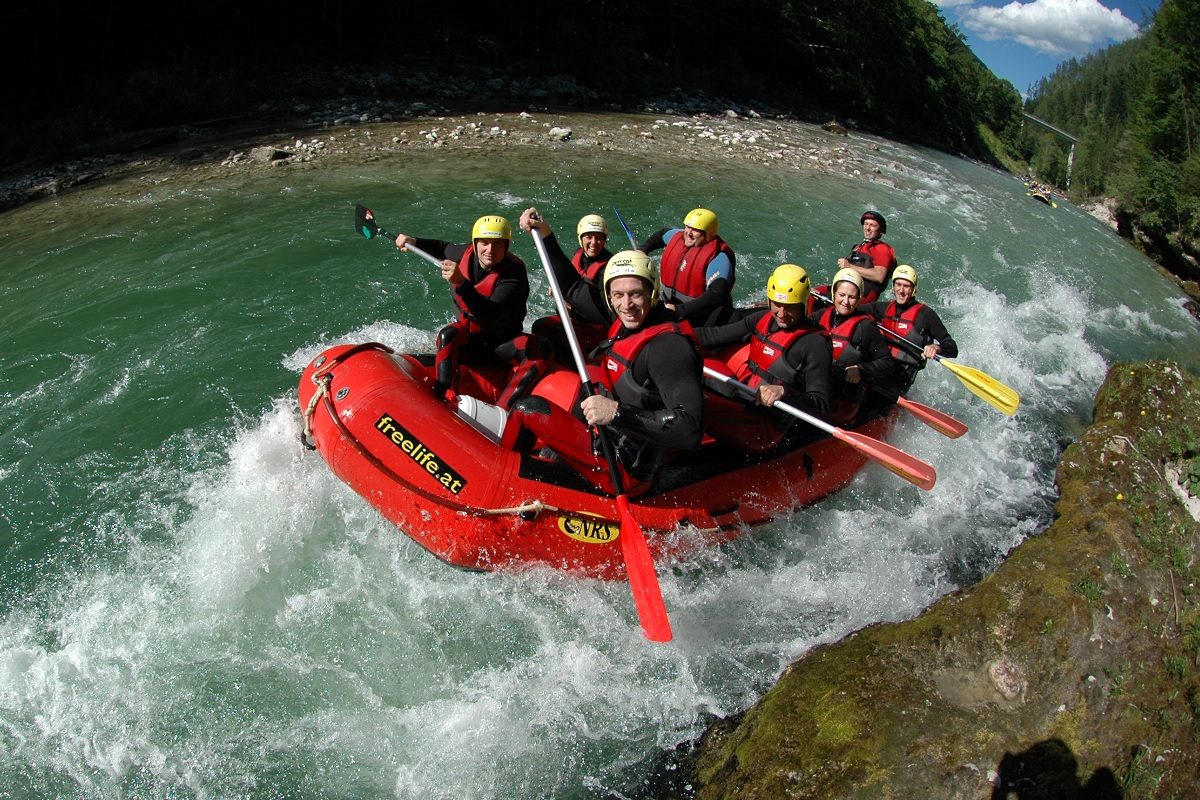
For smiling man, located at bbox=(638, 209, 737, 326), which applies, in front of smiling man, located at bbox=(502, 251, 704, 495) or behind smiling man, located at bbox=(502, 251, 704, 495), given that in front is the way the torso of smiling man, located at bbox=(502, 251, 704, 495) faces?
behind

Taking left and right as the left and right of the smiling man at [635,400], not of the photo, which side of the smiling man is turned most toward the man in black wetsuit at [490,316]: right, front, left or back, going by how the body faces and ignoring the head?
right

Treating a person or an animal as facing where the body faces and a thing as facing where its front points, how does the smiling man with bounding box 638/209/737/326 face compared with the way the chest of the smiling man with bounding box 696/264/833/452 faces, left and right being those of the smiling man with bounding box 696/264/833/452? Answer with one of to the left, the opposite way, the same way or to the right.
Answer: the same way

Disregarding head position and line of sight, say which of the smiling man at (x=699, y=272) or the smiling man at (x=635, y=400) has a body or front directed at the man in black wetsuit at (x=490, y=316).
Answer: the smiling man at (x=699, y=272)

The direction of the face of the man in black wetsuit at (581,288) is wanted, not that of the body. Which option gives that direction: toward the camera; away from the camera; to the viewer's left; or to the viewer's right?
toward the camera

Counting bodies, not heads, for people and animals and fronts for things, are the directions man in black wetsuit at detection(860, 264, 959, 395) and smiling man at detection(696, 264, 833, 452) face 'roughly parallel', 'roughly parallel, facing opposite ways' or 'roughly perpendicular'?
roughly parallel

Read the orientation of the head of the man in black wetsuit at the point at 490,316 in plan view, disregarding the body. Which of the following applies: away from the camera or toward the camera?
toward the camera

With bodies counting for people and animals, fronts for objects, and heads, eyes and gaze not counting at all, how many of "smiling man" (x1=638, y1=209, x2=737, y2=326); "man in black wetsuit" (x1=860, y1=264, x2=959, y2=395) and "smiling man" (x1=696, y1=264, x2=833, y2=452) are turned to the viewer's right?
0

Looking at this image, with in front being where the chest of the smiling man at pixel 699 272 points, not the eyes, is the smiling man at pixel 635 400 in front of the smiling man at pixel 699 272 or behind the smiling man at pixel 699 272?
in front

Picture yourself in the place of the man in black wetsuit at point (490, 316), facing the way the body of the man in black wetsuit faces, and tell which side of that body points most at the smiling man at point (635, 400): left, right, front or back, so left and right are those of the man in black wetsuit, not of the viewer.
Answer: left

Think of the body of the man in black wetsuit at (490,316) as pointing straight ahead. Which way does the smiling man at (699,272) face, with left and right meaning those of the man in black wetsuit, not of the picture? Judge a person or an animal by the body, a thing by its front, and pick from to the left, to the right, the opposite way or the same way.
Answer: the same way

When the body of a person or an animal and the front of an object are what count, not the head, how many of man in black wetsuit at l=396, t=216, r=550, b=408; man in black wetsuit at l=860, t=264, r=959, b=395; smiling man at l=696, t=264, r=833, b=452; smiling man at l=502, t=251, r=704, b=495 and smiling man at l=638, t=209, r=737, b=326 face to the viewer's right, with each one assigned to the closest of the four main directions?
0

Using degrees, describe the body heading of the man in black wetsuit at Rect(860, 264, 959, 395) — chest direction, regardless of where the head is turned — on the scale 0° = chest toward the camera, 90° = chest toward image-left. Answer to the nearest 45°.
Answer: approximately 45°

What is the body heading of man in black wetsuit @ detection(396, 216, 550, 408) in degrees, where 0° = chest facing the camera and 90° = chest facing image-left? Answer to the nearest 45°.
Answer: approximately 45°

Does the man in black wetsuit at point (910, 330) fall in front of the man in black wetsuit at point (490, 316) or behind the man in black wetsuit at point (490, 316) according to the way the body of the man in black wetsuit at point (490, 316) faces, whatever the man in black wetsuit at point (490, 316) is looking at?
behind

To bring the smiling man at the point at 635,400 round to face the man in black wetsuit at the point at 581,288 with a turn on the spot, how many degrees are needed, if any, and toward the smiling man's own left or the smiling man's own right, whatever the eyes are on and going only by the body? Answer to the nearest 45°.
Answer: approximately 135° to the smiling man's own right

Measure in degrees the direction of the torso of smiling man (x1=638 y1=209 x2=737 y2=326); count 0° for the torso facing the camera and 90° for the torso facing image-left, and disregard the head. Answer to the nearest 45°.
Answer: approximately 45°
